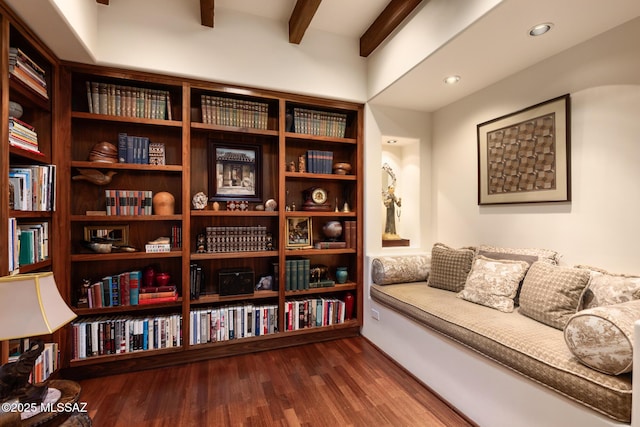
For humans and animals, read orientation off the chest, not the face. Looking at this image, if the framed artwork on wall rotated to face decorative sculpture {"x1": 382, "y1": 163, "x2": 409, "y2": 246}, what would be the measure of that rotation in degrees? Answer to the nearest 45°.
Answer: approximately 45° to its right

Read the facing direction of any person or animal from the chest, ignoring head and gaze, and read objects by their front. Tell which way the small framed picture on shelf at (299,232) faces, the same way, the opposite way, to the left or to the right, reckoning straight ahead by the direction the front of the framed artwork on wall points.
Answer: to the left

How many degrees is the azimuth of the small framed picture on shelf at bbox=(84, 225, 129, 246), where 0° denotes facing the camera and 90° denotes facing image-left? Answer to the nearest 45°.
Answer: approximately 0°

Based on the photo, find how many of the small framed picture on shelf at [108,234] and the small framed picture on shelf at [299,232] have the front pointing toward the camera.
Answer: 2

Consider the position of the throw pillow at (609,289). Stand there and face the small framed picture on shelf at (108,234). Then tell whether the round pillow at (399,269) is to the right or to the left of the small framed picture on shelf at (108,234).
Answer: right

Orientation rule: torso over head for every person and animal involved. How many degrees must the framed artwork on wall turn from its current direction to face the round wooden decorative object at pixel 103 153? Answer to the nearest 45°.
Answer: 0° — it already faces it

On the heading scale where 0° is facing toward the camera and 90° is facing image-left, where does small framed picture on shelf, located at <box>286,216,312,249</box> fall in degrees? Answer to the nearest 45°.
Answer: approximately 0°

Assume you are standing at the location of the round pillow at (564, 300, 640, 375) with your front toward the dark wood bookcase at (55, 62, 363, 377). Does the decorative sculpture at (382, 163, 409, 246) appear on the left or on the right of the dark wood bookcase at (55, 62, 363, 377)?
right

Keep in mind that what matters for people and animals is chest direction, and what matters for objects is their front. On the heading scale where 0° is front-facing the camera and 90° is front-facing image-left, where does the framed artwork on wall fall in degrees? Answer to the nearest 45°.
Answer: approximately 45°

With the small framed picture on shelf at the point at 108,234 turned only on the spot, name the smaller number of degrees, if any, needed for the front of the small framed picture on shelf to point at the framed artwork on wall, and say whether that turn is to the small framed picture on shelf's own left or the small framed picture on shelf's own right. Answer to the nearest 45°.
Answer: approximately 45° to the small framed picture on shelf's own left
